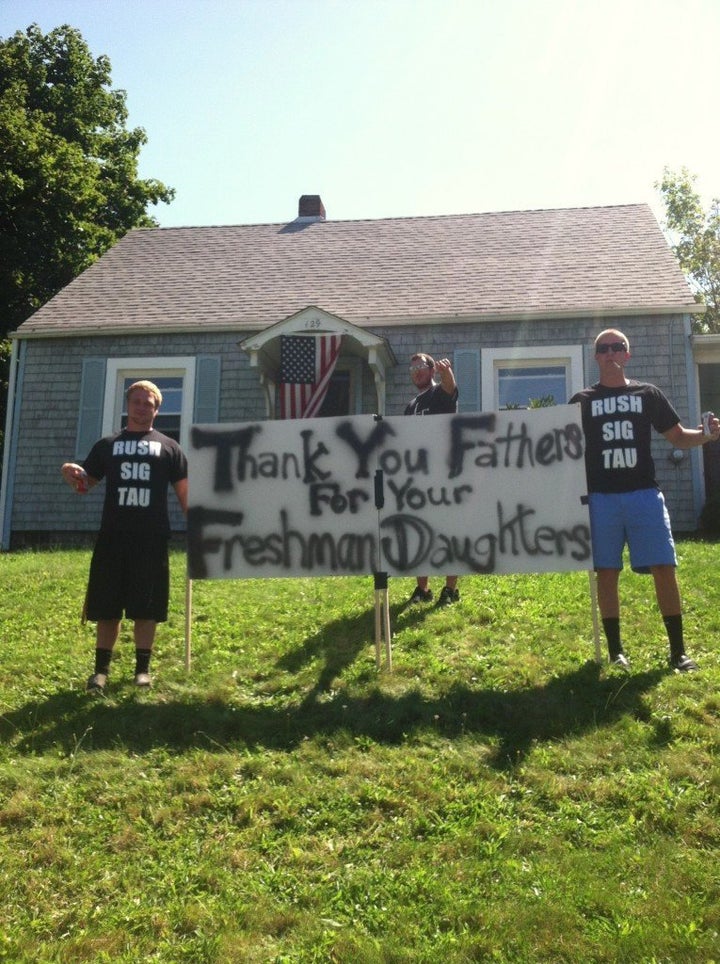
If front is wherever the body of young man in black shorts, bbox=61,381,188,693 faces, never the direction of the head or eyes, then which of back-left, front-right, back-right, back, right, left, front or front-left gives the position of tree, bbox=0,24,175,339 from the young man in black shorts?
back

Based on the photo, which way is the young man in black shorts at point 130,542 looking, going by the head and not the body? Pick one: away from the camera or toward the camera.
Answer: toward the camera

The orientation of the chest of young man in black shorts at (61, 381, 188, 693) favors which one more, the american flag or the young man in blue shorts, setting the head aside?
the young man in blue shorts

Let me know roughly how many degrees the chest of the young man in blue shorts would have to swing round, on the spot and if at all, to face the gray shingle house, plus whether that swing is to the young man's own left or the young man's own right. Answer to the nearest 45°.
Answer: approximately 135° to the young man's own right

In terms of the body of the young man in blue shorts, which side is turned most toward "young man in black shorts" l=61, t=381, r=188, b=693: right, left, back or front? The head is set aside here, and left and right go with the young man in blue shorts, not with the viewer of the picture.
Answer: right

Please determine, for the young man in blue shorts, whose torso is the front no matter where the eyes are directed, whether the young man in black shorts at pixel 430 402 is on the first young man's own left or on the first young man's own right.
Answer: on the first young man's own right

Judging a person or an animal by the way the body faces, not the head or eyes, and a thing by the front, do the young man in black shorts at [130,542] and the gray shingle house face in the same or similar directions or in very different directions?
same or similar directions

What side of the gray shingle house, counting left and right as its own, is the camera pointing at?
front

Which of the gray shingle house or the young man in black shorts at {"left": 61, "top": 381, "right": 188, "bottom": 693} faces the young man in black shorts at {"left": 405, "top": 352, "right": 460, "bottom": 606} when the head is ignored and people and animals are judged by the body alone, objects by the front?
the gray shingle house

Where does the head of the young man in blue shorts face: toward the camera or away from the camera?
toward the camera

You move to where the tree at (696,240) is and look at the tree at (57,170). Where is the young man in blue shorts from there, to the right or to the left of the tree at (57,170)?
left

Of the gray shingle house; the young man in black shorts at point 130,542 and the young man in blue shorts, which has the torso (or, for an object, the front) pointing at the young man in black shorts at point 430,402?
the gray shingle house

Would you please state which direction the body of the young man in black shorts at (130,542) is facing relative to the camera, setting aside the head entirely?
toward the camera

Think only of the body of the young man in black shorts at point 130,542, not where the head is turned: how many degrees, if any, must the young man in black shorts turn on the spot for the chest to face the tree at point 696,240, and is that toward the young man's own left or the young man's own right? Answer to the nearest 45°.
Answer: approximately 135° to the young man's own left

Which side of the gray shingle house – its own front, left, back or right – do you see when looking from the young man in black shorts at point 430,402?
front

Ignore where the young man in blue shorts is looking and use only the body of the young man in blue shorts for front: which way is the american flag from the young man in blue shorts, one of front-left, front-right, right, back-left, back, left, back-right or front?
back-right

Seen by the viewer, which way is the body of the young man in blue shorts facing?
toward the camera
